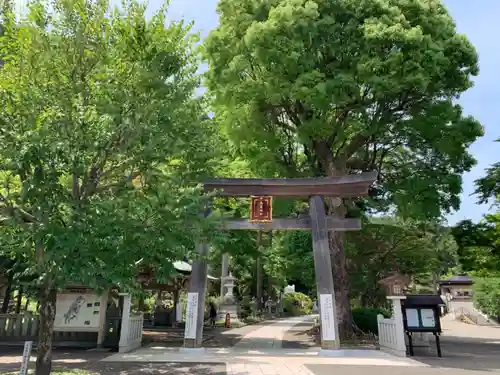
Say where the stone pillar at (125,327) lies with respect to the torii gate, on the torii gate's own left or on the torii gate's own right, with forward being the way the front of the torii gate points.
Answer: on the torii gate's own right

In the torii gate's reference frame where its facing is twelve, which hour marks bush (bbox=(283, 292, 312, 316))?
The bush is roughly at 6 o'clock from the torii gate.

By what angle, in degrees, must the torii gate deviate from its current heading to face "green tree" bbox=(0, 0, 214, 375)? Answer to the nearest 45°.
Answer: approximately 45° to its right

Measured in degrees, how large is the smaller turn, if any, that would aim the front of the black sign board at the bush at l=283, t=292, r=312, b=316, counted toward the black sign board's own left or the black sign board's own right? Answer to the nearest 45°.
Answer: approximately 135° to the black sign board's own right

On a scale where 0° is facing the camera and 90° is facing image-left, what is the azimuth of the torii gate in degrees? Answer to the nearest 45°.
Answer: approximately 0°

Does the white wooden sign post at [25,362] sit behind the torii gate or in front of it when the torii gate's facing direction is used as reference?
in front

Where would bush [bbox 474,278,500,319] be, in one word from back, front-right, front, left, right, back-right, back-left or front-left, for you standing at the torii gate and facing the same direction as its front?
back-left

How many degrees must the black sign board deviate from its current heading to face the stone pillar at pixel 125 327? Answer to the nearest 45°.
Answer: approximately 45° to its right

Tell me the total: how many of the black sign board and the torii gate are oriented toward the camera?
2

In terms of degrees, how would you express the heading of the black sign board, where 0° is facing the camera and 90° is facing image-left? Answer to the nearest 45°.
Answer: approximately 0°
